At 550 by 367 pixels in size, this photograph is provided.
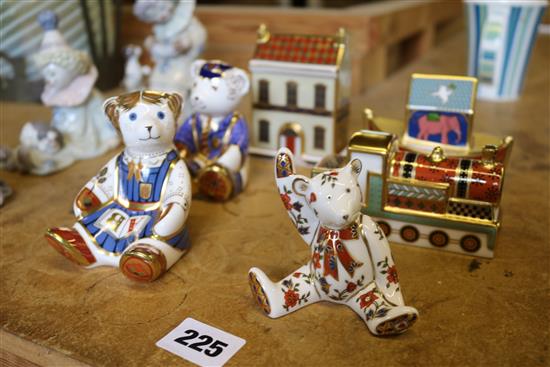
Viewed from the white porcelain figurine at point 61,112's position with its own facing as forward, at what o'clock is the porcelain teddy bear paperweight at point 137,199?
The porcelain teddy bear paperweight is roughly at 10 o'clock from the white porcelain figurine.

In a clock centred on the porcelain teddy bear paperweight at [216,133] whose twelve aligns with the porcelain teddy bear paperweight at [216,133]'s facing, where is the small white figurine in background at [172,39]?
The small white figurine in background is roughly at 4 o'clock from the porcelain teddy bear paperweight.

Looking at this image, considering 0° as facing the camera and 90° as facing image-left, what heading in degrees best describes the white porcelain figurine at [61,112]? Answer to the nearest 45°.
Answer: approximately 45°

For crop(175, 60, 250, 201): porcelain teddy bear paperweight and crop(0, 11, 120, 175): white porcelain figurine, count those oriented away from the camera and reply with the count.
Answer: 0

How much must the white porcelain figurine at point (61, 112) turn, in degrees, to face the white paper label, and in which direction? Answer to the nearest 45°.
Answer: approximately 45° to its left

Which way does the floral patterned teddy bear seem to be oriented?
toward the camera
